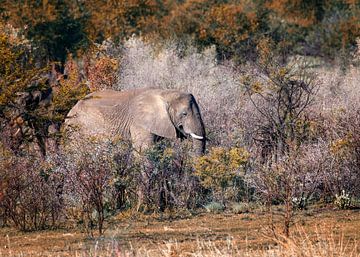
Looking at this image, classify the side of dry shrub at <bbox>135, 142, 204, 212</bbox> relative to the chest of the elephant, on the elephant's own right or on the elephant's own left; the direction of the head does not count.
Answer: on the elephant's own right

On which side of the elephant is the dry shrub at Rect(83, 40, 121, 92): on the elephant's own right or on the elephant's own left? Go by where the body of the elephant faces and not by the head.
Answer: on the elephant's own left

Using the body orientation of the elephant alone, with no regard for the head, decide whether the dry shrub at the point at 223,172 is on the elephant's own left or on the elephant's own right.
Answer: on the elephant's own right

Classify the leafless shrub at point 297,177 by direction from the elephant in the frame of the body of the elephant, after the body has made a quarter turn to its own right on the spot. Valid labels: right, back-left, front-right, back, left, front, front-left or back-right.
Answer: front-left

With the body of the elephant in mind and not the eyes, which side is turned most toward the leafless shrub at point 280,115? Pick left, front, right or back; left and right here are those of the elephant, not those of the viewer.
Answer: front

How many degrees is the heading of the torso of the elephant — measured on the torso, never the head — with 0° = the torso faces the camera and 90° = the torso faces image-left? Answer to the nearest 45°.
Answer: approximately 270°
